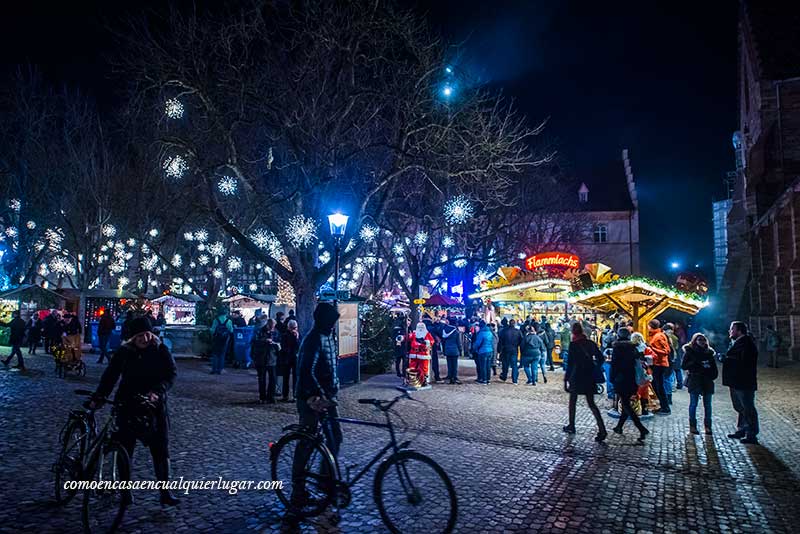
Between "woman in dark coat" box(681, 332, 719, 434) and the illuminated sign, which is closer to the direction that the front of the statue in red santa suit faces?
the woman in dark coat

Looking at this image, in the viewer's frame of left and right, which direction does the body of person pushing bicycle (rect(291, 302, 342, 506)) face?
facing to the right of the viewer

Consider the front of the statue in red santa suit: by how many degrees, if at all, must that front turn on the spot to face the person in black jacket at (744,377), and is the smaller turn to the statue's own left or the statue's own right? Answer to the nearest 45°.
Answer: approximately 45° to the statue's own left

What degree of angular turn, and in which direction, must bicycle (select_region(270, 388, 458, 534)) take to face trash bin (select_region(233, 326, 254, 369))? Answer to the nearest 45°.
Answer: approximately 135° to its left

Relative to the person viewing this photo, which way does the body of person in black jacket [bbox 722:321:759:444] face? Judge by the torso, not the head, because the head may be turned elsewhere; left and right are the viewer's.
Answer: facing to the left of the viewer

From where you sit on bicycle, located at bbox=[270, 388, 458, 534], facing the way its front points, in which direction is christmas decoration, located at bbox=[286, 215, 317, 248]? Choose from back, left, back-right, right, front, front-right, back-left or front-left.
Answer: back-left

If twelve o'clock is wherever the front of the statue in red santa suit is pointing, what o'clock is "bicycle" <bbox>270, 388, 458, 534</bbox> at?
The bicycle is roughly at 12 o'clock from the statue in red santa suit.

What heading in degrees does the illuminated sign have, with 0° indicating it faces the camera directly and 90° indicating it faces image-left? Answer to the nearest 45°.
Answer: approximately 0°

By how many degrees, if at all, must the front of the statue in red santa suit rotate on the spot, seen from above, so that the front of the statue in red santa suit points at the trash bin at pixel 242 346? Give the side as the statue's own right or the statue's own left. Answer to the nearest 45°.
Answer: approximately 135° to the statue's own right

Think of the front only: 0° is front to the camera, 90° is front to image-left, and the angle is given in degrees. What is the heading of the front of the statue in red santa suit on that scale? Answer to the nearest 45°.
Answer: approximately 0°

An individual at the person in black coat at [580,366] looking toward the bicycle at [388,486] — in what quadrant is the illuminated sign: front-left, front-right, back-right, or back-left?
back-right
